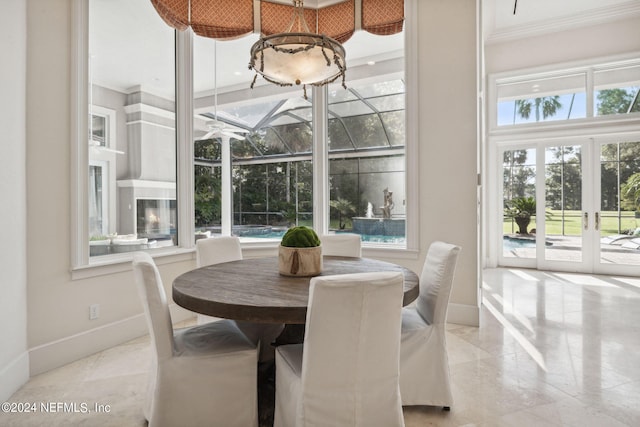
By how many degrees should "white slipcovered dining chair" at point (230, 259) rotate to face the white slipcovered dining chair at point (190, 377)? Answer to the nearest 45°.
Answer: approximately 45° to its right

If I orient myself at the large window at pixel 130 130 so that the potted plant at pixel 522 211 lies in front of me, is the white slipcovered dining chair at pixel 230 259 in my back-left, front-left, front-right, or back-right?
front-right

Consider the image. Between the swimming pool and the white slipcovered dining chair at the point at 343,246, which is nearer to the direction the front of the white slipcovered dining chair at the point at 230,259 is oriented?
the white slipcovered dining chair

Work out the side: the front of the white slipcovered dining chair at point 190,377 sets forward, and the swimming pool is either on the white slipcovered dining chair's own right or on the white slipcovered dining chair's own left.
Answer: on the white slipcovered dining chair's own left

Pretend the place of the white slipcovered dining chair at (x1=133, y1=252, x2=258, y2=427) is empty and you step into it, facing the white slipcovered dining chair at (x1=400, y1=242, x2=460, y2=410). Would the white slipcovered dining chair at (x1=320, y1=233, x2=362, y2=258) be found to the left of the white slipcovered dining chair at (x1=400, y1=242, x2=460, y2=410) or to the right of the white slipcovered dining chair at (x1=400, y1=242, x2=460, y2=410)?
left

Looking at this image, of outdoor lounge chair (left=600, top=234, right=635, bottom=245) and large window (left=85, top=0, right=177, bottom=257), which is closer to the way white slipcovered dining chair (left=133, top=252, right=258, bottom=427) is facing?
the outdoor lounge chair

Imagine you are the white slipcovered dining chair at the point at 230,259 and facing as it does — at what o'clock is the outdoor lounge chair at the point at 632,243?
The outdoor lounge chair is roughly at 10 o'clock from the white slipcovered dining chair.

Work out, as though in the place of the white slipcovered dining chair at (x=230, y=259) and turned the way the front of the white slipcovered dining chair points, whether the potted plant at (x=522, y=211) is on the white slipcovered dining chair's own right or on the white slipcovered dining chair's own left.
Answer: on the white slipcovered dining chair's own left

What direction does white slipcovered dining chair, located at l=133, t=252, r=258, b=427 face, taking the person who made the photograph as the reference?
facing to the right of the viewer

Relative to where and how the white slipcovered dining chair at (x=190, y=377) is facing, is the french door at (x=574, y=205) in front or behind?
in front
